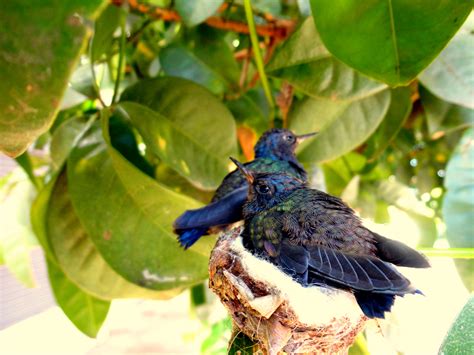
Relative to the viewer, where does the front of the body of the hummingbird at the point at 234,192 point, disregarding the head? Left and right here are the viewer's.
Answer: facing to the right of the viewer
